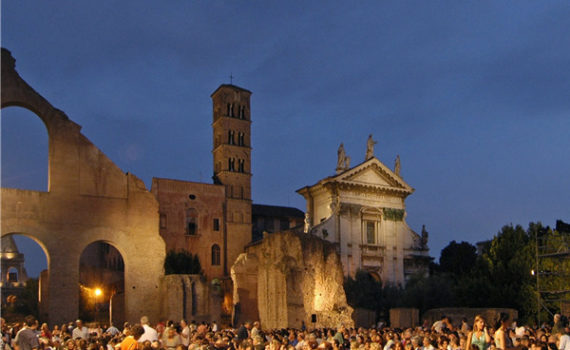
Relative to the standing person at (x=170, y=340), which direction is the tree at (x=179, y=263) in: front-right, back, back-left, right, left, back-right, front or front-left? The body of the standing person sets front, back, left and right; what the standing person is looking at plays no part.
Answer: back

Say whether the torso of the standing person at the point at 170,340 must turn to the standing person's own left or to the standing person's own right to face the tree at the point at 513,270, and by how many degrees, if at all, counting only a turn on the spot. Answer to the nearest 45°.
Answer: approximately 135° to the standing person's own left

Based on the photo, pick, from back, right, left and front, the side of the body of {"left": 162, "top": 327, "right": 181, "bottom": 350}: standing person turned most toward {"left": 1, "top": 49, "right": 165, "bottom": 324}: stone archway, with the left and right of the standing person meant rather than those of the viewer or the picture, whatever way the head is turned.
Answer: back

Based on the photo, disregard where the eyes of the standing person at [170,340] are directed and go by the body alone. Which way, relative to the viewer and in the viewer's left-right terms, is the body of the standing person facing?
facing the viewer

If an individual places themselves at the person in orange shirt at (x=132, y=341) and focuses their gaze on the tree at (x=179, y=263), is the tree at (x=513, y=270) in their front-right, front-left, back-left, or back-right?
front-right
